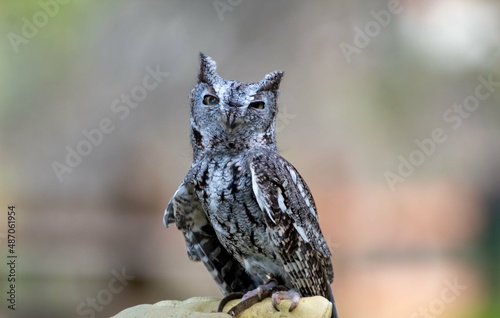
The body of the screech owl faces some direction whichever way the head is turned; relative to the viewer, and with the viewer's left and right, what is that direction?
facing the viewer and to the left of the viewer
